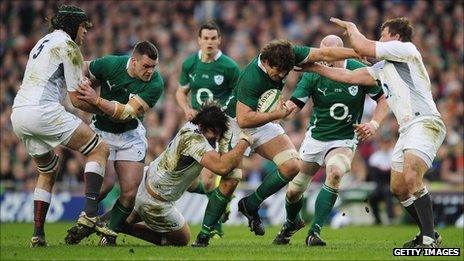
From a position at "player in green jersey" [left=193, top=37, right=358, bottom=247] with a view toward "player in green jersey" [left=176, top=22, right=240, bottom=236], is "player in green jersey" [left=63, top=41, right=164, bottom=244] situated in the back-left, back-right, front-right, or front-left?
front-left

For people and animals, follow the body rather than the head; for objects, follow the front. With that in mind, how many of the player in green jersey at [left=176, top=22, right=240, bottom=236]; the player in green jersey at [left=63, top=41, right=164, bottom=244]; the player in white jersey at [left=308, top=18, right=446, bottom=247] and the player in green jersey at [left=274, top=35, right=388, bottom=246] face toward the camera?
3

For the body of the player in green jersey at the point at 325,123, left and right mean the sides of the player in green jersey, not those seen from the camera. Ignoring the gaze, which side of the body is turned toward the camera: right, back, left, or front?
front

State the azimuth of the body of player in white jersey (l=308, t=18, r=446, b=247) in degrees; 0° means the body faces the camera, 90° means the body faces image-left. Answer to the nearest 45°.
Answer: approximately 90°

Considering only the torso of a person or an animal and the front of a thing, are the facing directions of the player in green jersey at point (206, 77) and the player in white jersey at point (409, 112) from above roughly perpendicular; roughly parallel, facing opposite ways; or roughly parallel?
roughly perpendicular

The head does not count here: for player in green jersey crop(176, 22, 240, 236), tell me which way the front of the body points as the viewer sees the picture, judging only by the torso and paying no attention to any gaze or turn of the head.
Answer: toward the camera

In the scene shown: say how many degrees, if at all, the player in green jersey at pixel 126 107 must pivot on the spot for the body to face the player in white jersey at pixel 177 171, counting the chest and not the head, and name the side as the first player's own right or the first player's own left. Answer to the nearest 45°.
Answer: approximately 45° to the first player's own left

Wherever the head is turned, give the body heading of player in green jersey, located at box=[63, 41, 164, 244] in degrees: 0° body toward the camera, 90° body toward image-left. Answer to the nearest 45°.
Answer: approximately 0°

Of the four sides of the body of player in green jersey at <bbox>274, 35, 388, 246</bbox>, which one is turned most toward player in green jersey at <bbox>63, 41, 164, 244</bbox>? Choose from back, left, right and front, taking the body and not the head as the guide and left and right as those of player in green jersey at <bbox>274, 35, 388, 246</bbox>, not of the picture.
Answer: right

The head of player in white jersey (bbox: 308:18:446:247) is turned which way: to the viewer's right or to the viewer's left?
to the viewer's left
